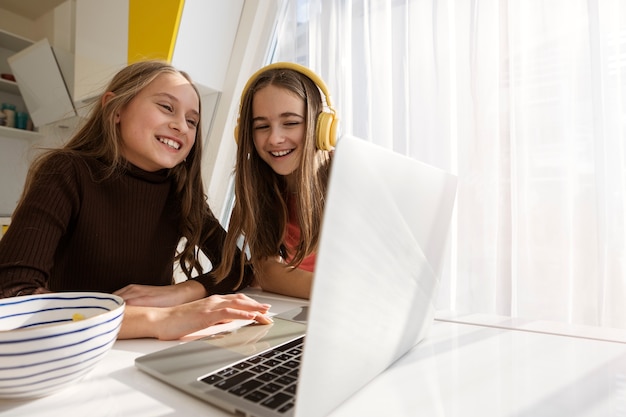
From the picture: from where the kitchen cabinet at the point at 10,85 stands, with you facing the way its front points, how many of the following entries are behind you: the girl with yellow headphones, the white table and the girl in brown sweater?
0

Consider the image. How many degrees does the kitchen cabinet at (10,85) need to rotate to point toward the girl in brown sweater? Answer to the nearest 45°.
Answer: approximately 45° to its right

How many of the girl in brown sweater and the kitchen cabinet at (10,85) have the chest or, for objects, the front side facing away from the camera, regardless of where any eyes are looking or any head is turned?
0

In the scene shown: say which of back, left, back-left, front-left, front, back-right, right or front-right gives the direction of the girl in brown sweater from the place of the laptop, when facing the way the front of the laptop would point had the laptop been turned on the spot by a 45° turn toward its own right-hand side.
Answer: front-left

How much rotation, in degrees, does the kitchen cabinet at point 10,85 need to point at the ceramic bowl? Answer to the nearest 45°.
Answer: approximately 45° to its right

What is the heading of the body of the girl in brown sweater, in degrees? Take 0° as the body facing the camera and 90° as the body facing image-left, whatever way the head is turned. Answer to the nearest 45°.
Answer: approximately 315°

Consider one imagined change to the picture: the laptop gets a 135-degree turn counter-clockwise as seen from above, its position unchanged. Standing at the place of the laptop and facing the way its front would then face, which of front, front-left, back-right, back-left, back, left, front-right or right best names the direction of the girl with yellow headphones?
back

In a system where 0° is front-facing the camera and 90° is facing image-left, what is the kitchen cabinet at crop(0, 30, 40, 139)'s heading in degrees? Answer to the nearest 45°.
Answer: approximately 315°

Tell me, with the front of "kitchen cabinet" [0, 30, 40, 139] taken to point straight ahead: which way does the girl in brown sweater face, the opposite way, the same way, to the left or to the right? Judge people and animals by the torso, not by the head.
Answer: the same way

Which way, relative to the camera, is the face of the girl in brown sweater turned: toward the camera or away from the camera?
toward the camera

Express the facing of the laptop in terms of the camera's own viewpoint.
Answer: facing away from the viewer and to the left of the viewer

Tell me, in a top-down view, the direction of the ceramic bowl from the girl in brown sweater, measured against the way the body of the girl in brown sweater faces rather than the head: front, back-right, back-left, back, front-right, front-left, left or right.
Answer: front-right

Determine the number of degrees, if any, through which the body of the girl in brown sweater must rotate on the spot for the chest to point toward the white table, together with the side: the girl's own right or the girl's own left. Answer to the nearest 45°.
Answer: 0° — they already face it

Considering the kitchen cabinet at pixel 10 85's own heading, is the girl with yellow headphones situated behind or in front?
in front
